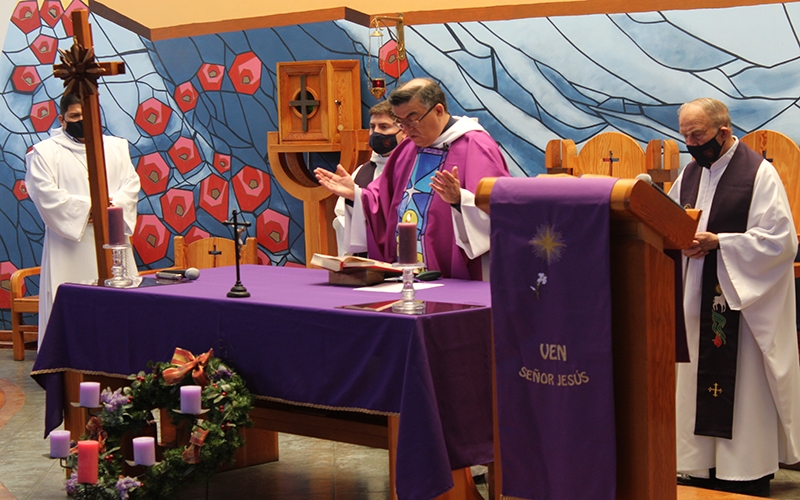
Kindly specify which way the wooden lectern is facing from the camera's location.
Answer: facing the viewer and to the left of the viewer

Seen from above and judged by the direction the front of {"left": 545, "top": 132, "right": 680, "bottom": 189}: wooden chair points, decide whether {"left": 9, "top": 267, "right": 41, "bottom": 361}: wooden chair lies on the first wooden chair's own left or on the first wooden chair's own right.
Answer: on the first wooden chair's own right

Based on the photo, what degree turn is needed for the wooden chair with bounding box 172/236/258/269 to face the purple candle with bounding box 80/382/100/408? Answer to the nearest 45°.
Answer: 0° — it already faces it

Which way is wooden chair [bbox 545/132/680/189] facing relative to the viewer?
toward the camera

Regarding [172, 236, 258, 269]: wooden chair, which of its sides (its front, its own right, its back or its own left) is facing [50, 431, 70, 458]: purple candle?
front

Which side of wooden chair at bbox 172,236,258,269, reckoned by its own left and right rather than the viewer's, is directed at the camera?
front

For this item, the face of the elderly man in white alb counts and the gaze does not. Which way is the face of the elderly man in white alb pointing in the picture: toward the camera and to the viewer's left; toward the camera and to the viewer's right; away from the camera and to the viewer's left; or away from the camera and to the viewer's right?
toward the camera and to the viewer's left

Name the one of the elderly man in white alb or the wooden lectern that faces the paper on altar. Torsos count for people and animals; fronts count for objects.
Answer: the elderly man in white alb

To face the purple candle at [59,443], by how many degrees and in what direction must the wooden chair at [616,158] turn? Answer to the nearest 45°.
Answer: approximately 45° to its right

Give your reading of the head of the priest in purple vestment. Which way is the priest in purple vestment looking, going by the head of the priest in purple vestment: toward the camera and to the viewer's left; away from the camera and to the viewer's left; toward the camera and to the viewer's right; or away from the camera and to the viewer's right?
toward the camera and to the viewer's left

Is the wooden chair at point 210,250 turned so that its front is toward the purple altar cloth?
yes

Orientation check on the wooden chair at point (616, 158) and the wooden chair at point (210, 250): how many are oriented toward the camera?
2
